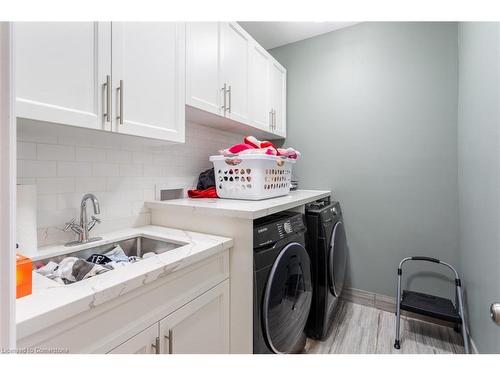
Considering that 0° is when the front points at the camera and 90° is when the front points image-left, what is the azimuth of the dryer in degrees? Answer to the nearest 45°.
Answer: approximately 270°

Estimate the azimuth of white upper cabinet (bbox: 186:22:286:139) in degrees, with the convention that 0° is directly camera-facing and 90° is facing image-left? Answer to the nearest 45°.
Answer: approximately 315°

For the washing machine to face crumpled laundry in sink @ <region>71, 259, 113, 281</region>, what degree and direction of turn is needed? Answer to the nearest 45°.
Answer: approximately 90° to its right

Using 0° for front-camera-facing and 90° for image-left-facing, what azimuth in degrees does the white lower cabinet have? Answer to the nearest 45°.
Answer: approximately 315°
